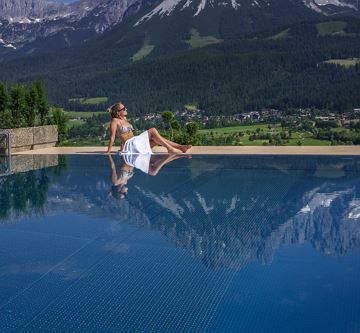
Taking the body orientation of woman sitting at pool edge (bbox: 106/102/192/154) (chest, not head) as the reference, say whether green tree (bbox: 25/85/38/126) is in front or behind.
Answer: behind

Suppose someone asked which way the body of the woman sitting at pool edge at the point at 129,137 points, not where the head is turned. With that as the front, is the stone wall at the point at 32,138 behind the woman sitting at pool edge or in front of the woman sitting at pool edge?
behind

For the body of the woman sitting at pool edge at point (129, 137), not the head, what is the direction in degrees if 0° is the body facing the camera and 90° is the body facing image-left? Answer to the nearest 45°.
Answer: approximately 270°

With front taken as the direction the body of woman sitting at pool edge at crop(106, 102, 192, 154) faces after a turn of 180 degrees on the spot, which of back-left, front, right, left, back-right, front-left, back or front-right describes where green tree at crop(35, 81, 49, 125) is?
front-right

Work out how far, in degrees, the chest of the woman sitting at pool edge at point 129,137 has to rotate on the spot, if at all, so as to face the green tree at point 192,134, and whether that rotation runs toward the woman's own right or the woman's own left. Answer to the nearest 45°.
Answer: approximately 45° to the woman's own left

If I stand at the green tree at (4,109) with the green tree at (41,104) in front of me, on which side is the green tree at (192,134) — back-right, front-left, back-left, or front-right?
front-right

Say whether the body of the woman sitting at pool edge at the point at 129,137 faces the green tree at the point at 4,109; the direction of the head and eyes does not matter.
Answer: no

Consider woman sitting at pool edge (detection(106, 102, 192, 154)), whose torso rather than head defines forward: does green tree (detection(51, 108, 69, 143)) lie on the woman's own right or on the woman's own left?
on the woman's own left

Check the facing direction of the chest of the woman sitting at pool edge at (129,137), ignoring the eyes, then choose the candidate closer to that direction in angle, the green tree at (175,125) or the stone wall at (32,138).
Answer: the green tree

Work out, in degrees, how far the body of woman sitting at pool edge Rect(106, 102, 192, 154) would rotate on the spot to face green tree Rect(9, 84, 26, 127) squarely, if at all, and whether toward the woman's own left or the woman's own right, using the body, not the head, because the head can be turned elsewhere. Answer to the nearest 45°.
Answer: approximately 135° to the woman's own left

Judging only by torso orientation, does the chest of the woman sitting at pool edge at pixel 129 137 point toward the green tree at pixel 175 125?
no
